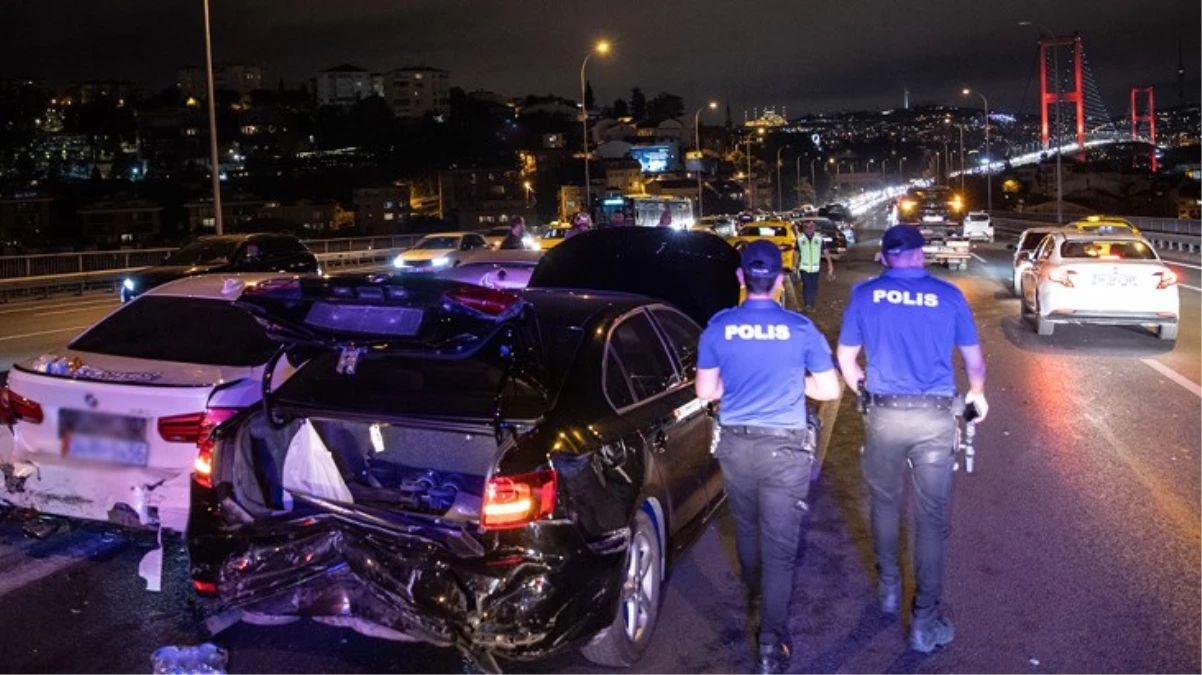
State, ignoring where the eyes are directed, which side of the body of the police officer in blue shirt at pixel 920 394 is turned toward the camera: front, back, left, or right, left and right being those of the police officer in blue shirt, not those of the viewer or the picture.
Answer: back

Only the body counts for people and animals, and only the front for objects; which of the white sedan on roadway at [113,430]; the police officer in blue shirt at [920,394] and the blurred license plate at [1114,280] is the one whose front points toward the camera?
the blurred license plate

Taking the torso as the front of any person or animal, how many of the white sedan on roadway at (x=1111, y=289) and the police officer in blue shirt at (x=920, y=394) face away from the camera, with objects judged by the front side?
2

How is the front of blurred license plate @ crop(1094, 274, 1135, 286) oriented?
toward the camera

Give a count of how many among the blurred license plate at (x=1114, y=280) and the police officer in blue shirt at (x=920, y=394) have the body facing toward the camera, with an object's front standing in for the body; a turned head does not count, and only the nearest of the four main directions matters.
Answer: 1

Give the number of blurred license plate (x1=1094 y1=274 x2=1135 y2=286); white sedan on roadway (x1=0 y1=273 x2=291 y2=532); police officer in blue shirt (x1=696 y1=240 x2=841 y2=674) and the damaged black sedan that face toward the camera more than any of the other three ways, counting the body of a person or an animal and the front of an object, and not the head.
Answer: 1

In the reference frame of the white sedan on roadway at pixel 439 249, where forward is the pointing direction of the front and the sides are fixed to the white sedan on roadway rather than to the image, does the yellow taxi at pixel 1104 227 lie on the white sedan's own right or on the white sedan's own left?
on the white sedan's own left

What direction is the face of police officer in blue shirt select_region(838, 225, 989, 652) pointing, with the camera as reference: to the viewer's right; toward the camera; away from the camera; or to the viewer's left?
away from the camera

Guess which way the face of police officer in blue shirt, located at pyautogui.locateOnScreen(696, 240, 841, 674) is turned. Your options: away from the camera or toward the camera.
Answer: away from the camera

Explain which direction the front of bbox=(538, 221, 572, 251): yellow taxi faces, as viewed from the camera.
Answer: facing the viewer and to the left of the viewer

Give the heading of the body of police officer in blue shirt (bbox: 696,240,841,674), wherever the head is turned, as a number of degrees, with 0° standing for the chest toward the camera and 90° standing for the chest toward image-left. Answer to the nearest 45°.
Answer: approximately 180°

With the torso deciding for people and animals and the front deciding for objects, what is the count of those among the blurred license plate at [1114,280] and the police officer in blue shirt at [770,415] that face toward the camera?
1

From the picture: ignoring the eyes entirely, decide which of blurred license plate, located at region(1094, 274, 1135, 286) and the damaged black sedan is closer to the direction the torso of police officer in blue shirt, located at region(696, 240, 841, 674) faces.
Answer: the blurred license plate

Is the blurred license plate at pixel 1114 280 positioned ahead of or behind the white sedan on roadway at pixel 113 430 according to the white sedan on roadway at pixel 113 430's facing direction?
ahead

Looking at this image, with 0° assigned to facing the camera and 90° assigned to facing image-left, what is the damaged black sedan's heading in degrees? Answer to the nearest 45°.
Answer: approximately 225°

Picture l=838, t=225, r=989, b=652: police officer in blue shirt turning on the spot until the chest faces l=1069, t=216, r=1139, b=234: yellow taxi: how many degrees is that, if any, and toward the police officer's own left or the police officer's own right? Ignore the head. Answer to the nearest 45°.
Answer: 0° — they already face it

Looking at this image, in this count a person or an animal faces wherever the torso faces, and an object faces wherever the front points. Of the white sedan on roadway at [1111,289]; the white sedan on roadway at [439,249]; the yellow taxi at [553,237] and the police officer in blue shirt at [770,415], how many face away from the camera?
2
